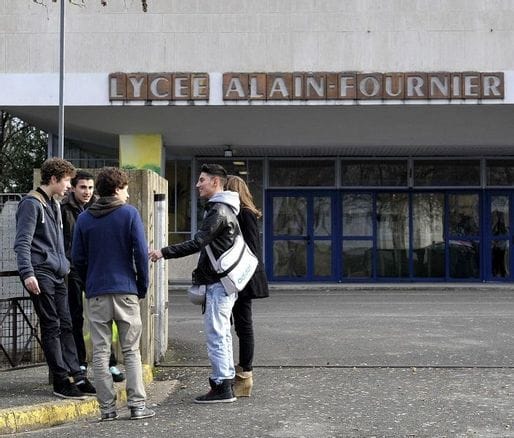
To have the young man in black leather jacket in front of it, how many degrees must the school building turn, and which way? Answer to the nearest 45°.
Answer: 0° — it already faces them

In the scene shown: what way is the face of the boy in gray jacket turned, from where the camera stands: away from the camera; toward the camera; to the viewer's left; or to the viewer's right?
to the viewer's right

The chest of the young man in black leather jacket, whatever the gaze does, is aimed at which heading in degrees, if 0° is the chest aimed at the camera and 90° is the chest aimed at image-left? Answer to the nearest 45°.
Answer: approximately 90°

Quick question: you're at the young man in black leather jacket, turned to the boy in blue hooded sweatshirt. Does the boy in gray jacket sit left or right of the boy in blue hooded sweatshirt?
right

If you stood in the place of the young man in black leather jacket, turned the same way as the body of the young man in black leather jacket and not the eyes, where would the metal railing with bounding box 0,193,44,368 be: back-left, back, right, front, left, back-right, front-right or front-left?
front-right

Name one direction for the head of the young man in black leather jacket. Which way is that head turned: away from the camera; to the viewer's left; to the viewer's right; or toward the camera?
to the viewer's left

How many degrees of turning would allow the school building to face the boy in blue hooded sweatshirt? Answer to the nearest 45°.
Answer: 0° — it already faces them

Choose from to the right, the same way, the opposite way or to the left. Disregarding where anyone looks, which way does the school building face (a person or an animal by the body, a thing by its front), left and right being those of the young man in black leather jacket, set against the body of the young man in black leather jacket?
to the left

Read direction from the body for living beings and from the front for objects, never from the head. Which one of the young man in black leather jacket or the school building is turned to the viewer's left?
the young man in black leather jacket

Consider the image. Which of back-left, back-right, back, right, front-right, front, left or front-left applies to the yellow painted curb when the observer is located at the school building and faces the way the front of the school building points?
front

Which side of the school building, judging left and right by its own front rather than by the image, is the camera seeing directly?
front

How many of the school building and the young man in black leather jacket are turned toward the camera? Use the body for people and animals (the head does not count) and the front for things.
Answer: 1

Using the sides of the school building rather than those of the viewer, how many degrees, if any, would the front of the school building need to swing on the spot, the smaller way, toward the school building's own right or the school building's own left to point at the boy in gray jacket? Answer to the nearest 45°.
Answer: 0° — it already faces them
